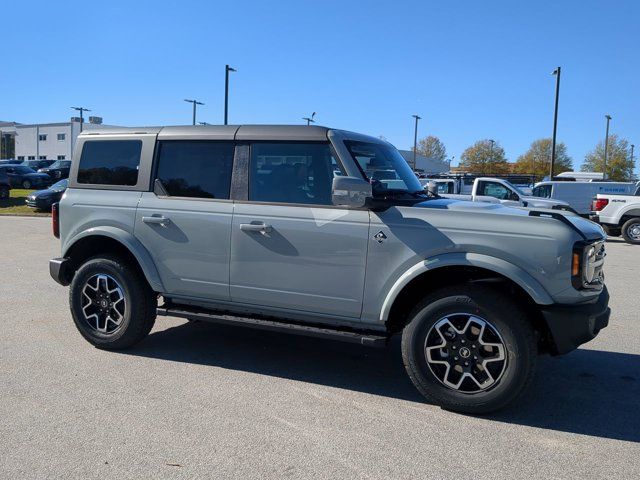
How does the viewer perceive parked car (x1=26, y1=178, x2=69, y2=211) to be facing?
facing the viewer and to the left of the viewer

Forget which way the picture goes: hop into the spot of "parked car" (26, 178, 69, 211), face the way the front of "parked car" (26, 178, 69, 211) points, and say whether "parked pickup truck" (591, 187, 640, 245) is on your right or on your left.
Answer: on your left

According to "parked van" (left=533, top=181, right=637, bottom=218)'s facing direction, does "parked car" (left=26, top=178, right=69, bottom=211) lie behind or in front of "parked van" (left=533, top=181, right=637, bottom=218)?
in front

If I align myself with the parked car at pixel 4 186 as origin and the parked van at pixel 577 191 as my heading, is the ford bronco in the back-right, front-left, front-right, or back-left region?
front-right

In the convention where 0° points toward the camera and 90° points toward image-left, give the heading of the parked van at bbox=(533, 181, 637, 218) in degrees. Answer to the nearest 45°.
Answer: approximately 90°

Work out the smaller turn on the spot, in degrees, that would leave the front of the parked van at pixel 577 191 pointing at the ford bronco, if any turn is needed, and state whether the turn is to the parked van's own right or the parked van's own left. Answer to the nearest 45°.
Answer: approximately 90° to the parked van's own left

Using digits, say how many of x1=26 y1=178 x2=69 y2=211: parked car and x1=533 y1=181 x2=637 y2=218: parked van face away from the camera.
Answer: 0

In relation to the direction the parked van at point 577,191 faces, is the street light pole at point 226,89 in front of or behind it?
in front

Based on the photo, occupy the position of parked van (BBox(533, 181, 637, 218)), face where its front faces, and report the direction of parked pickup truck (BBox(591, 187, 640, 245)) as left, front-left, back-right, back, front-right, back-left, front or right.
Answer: left

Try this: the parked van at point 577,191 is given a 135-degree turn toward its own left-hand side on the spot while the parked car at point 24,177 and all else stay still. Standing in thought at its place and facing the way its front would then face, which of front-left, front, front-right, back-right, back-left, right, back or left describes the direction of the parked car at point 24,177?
back-right

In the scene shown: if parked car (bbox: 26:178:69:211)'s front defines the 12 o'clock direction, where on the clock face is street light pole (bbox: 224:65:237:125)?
The street light pole is roughly at 6 o'clock from the parked car.

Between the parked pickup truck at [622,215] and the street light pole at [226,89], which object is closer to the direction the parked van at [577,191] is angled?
the street light pole
